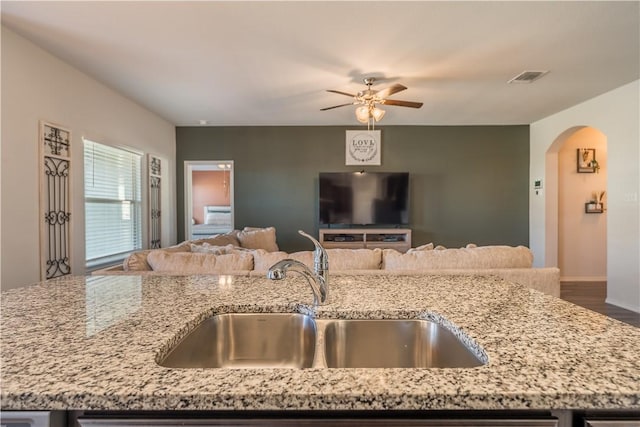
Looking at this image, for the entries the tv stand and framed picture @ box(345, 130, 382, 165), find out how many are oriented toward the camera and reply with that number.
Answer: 2

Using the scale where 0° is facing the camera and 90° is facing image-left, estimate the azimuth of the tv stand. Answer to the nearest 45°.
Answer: approximately 0°

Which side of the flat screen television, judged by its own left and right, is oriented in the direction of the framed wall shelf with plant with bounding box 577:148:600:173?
left

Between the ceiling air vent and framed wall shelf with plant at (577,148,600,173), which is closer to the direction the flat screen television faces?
the ceiling air vent

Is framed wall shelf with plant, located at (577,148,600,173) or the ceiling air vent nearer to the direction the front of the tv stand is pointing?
the ceiling air vent

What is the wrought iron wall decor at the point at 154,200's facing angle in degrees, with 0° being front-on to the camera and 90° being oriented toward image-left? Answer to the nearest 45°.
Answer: approximately 315°

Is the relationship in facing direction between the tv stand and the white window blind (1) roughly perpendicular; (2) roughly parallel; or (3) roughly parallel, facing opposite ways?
roughly perpendicular

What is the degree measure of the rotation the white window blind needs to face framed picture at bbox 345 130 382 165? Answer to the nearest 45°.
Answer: approximately 45° to its left

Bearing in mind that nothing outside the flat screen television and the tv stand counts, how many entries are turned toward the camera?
2

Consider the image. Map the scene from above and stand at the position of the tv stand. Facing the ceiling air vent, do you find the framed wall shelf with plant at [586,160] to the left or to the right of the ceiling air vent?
left

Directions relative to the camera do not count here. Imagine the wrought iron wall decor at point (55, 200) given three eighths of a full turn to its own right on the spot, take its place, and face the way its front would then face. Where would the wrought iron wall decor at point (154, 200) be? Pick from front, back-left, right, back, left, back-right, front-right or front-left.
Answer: back-right

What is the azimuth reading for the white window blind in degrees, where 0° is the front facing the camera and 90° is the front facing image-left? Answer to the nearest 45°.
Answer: approximately 315°
